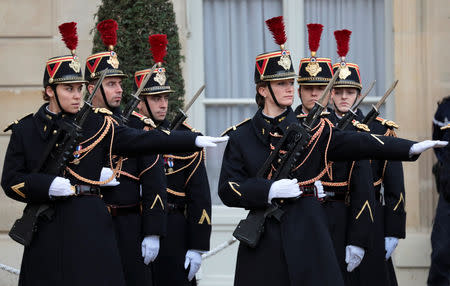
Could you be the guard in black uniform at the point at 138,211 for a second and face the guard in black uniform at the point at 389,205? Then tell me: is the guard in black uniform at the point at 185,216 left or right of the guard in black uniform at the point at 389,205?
left

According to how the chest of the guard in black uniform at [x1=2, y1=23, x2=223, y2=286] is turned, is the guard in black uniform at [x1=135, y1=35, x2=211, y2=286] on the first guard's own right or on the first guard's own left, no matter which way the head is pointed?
on the first guard's own left

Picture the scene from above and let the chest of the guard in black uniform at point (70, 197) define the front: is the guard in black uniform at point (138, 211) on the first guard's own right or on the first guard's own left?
on the first guard's own left

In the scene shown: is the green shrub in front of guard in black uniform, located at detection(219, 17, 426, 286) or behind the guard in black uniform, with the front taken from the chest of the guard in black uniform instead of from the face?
behind

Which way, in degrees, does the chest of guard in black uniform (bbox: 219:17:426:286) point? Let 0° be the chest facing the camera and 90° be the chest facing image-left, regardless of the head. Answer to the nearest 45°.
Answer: approximately 315°

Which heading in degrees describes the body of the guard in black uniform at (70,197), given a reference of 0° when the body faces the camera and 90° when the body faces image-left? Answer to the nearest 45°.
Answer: approximately 315°

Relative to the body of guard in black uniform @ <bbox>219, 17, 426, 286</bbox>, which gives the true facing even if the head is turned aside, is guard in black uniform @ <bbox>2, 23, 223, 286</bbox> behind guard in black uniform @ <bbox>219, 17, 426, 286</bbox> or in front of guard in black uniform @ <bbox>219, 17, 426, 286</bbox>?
behind
